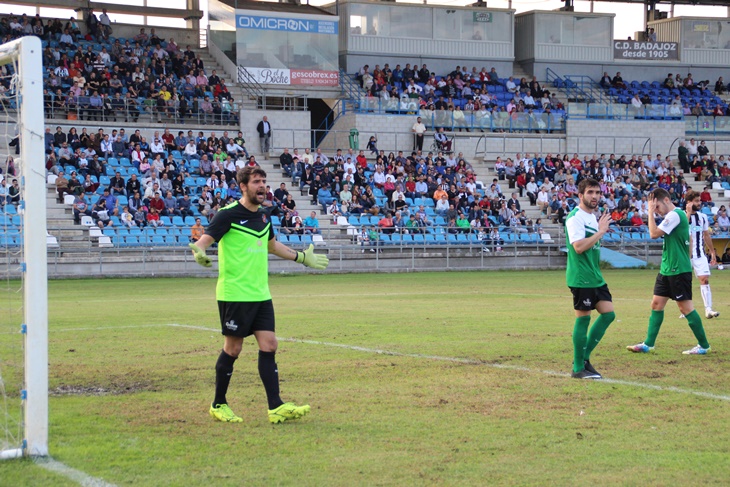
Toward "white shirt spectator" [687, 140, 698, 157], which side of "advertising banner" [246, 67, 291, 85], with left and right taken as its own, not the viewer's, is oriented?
left

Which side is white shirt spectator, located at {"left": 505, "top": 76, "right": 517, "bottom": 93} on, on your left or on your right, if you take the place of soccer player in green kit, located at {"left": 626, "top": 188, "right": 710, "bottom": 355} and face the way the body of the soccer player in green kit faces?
on your right

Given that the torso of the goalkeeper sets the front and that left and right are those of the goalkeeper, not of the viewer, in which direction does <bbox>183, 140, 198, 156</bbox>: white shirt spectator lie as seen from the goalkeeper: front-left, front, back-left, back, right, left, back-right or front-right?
back-left

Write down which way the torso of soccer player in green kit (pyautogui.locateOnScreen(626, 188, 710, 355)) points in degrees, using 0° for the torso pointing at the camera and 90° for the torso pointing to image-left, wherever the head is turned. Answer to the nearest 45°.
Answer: approximately 90°

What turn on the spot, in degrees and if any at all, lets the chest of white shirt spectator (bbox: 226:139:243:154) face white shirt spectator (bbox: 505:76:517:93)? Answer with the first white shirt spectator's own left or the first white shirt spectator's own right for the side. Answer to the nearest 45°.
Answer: approximately 135° to the first white shirt spectator's own left

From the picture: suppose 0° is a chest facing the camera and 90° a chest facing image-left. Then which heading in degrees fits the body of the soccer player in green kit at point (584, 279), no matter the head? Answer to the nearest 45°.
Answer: approximately 315°

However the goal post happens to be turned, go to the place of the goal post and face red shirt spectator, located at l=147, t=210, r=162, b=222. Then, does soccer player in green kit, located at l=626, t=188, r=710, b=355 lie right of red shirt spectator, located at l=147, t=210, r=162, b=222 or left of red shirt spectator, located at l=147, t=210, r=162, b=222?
right

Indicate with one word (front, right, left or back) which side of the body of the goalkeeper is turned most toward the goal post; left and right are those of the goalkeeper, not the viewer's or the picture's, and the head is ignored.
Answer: right

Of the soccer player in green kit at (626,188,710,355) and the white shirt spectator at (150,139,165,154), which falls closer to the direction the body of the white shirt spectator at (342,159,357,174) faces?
the soccer player in green kit

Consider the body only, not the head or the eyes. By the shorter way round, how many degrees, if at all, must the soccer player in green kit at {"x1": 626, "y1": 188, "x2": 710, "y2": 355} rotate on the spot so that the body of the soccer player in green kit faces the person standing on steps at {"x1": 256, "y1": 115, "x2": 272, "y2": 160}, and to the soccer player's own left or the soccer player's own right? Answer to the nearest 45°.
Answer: approximately 45° to the soccer player's own right
